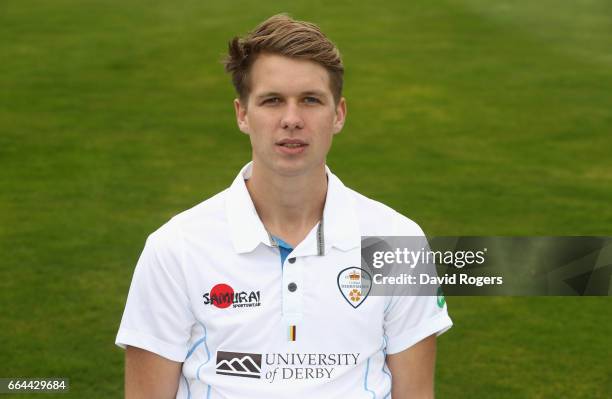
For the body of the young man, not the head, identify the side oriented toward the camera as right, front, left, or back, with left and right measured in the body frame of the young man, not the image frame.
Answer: front

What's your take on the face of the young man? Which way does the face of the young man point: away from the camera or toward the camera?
toward the camera
